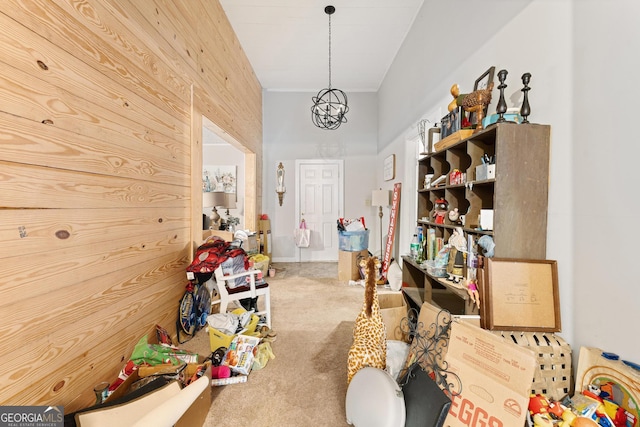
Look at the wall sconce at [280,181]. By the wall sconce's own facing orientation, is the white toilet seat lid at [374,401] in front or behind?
in front

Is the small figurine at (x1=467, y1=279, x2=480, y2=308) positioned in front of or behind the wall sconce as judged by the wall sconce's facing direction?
in front

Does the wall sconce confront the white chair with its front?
yes

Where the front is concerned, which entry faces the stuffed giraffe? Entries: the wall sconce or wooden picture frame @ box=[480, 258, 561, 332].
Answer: the wall sconce

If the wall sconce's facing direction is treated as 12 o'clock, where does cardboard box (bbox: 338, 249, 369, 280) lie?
The cardboard box is roughly at 11 o'clock from the wall sconce.

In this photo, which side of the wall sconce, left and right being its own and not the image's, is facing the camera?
front

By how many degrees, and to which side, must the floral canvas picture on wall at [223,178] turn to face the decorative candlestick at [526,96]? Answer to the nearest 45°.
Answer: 0° — it already faces it

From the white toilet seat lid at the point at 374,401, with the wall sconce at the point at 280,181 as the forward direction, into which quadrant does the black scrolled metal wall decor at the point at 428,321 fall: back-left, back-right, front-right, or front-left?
front-right

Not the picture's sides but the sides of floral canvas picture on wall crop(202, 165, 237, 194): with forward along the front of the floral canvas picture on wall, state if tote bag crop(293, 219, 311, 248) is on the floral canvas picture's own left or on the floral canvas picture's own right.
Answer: on the floral canvas picture's own left

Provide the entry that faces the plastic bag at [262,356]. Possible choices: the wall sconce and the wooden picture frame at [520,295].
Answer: the wall sconce
